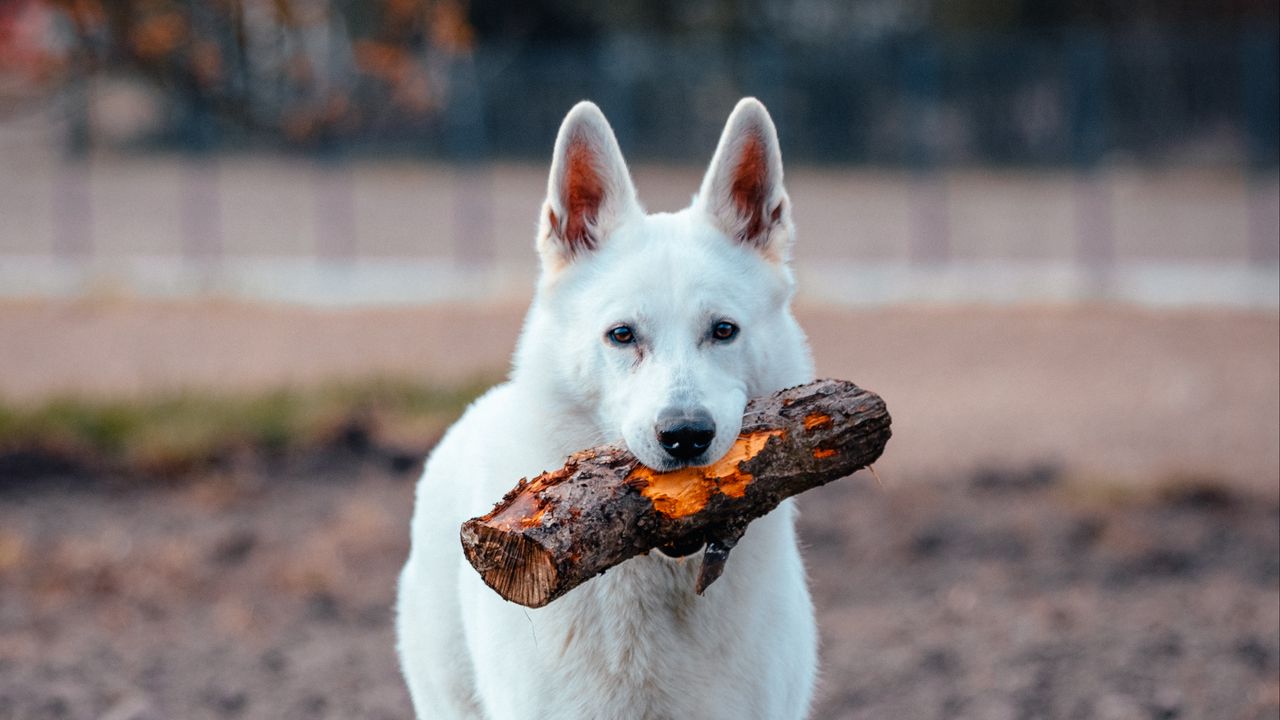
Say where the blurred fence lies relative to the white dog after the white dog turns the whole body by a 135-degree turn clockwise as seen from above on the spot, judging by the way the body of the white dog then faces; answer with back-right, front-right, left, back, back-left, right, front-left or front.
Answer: front-right

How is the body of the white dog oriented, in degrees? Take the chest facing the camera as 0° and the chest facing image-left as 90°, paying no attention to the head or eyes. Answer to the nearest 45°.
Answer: approximately 0°
